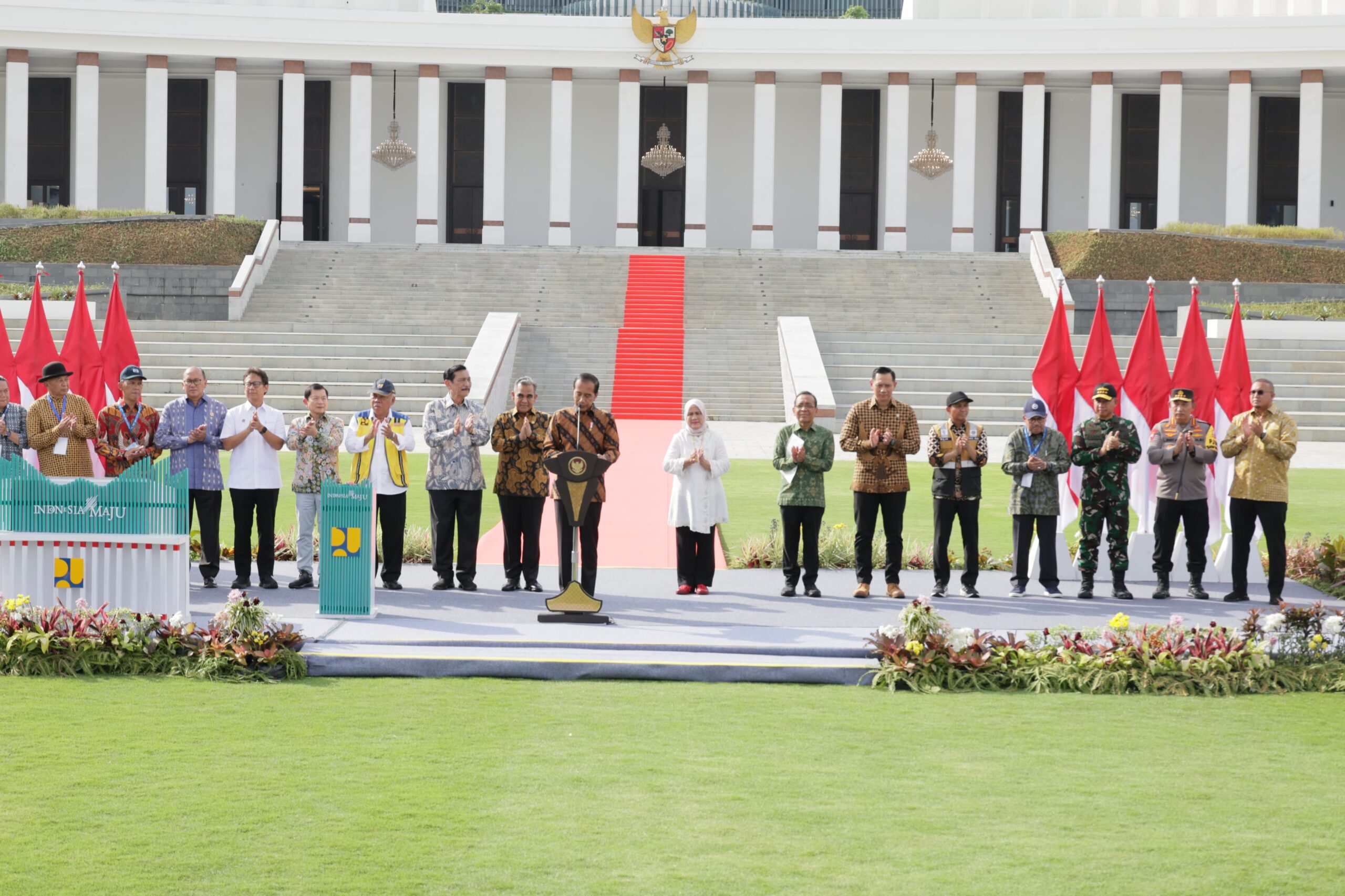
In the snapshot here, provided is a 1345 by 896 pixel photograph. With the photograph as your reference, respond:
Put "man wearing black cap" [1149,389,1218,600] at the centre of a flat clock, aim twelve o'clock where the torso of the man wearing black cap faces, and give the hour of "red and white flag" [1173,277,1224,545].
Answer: The red and white flag is roughly at 6 o'clock from the man wearing black cap.

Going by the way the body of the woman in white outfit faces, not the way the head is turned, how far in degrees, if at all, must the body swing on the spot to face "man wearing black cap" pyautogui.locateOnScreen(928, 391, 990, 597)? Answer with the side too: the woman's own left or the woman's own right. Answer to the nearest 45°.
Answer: approximately 90° to the woman's own left

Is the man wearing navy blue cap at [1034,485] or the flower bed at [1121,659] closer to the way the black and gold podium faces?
the flower bed

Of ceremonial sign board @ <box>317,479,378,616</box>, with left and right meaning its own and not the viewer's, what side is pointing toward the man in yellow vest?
back

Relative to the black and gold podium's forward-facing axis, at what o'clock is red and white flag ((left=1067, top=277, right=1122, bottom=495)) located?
The red and white flag is roughly at 8 o'clock from the black and gold podium.

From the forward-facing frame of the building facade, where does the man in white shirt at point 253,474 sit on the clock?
The man in white shirt is roughly at 12 o'clock from the building facade.

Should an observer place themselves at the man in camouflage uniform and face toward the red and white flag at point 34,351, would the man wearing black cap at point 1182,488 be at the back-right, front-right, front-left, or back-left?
back-right

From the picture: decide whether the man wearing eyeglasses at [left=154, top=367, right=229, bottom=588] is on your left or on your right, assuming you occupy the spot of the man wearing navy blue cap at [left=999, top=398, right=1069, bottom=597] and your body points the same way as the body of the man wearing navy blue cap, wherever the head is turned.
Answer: on your right

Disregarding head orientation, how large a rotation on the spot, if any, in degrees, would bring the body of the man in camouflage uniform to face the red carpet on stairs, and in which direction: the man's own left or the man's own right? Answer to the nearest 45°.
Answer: approximately 135° to the man's own right
